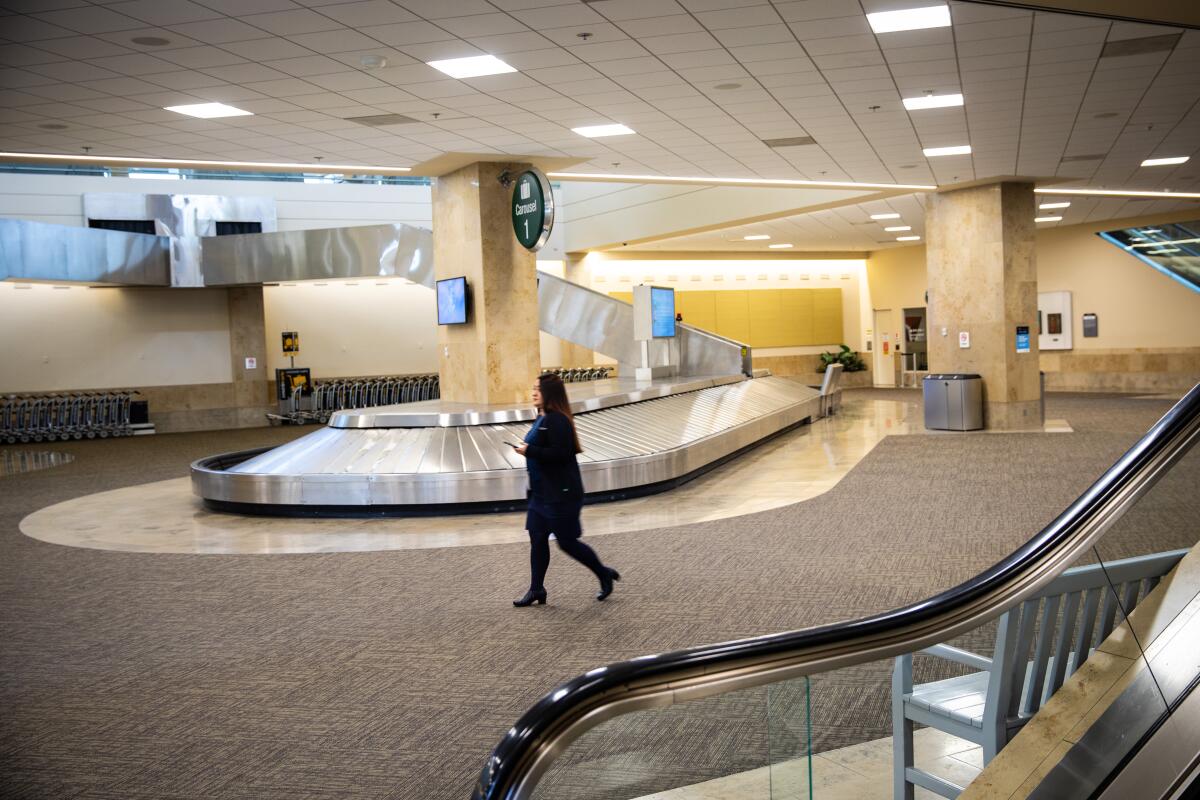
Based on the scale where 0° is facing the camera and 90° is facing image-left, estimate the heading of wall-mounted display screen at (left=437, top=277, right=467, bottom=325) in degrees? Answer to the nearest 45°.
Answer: approximately 45°

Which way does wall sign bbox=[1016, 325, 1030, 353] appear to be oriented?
toward the camera

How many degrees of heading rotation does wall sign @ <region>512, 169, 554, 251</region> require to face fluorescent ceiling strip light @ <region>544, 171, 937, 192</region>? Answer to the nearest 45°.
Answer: approximately 180°

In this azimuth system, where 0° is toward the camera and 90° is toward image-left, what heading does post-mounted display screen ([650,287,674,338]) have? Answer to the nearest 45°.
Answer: approximately 315°

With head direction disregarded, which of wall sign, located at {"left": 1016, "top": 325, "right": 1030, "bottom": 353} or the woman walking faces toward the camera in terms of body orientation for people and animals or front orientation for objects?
the wall sign

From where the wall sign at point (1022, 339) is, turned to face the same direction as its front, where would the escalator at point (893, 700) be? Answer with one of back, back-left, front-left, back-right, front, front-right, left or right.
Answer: front

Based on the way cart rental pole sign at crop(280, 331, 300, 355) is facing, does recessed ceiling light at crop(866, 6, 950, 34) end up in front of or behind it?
in front

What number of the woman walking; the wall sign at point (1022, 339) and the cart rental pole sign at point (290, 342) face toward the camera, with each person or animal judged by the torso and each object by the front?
2

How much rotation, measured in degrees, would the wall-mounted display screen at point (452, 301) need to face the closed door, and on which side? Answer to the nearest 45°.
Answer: approximately 180°

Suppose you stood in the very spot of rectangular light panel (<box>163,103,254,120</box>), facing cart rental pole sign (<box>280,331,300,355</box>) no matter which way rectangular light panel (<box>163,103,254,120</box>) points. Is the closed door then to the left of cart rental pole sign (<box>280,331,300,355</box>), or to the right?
right

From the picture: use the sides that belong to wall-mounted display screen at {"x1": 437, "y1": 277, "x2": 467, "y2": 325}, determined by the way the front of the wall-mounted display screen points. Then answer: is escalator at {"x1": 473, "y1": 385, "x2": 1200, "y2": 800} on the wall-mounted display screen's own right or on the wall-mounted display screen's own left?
on the wall-mounted display screen's own left
